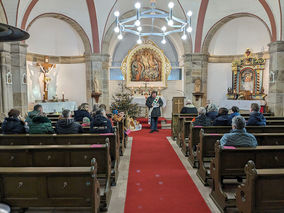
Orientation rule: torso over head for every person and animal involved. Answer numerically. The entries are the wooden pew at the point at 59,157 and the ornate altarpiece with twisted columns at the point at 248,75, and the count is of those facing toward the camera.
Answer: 1

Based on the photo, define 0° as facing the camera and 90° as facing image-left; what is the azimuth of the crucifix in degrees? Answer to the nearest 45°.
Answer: approximately 0°

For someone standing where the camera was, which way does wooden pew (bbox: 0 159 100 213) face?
facing away from the viewer

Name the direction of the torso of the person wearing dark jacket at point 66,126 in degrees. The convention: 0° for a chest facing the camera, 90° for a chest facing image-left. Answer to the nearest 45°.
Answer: approximately 180°

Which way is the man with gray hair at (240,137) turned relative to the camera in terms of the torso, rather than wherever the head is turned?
away from the camera

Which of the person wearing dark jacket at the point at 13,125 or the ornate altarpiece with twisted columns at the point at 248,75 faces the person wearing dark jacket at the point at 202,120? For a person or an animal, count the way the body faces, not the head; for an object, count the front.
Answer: the ornate altarpiece with twisted columns

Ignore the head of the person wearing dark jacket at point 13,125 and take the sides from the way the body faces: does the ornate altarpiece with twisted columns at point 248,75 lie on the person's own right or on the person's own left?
on the person's own right

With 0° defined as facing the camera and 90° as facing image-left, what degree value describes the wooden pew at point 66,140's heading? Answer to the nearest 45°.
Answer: approximately 180°

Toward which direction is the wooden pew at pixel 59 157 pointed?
away from the camera

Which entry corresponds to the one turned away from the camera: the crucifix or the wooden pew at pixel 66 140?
the wooden pew

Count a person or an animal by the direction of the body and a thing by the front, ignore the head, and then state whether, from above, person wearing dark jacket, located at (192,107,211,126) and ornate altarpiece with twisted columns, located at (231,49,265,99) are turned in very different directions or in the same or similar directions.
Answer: very different directions

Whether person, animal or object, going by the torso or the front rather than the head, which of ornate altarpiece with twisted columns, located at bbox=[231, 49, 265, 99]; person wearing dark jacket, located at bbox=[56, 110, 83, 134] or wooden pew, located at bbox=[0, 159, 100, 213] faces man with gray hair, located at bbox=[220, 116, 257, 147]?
the ornate altarpiece with twisted columns

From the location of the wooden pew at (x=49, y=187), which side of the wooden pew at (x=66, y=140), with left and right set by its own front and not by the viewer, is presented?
back

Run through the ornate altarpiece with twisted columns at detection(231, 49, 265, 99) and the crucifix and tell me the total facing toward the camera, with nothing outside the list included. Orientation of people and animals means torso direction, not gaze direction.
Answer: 2
